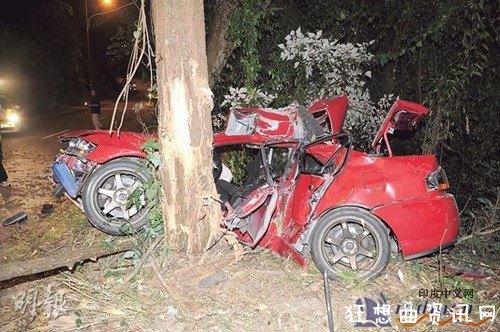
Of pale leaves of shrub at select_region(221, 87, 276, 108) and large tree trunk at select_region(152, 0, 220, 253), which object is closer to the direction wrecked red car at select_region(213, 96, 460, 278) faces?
the large tree trunk

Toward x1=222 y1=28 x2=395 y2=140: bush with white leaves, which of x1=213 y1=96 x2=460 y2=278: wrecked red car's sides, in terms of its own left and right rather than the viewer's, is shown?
right

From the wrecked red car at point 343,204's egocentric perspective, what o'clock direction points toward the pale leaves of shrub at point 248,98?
The pale leaves of shrub is roughly at 2 o'clock from the wrecked red car.

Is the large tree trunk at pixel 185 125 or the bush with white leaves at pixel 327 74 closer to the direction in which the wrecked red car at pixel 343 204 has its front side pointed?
the large tree trunk

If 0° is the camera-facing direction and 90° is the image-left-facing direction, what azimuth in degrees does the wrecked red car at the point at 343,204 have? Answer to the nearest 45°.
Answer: approximately 90°

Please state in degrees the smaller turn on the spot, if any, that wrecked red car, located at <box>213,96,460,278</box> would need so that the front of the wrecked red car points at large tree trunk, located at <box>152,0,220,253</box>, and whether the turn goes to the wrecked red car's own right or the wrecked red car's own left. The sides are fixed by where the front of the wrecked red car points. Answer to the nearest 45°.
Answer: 0° — it already faces it
